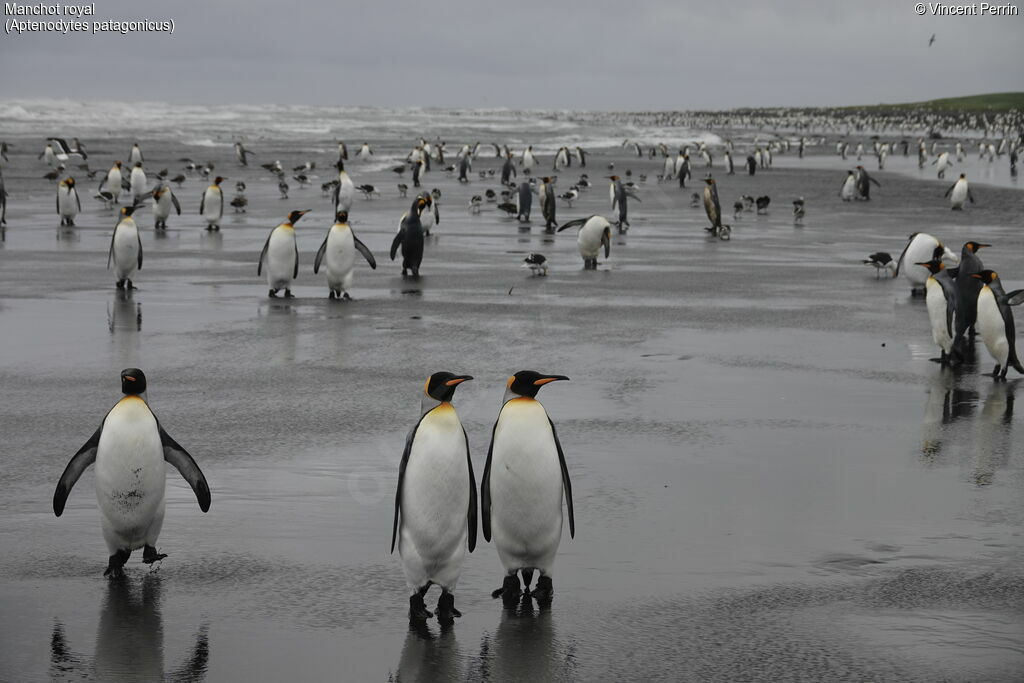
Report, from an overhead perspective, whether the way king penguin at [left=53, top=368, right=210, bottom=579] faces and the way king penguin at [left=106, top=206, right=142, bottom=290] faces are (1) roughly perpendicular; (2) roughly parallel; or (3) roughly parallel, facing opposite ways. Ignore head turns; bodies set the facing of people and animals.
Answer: roughly parallel

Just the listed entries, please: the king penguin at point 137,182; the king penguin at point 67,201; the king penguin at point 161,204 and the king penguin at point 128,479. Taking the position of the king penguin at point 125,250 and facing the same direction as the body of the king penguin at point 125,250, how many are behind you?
3

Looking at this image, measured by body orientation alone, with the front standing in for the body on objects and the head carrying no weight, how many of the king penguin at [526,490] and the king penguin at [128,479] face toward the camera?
2

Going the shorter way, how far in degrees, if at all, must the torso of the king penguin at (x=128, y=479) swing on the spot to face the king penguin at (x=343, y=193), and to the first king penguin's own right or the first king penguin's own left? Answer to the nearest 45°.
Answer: approximately 180°

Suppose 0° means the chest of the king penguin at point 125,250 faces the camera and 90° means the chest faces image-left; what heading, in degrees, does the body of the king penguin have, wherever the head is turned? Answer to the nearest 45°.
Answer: approximately 0°

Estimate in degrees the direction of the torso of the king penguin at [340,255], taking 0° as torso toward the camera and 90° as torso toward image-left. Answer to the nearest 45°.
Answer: approximately 0°

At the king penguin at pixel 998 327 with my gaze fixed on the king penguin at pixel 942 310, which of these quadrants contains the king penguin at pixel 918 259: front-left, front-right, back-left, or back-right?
front-right

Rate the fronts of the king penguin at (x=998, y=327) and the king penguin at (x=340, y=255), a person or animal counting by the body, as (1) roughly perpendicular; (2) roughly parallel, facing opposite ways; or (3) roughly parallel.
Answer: roughly perpendicular

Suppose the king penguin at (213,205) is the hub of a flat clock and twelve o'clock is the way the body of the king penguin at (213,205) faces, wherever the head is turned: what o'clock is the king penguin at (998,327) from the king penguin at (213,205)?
the king penguin at (998,327) is roughly at 11 o'clock from the king penguin at (213,205).

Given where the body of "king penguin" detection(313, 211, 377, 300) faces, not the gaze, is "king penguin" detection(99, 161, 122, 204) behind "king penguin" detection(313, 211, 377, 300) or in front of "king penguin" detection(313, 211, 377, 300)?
behind

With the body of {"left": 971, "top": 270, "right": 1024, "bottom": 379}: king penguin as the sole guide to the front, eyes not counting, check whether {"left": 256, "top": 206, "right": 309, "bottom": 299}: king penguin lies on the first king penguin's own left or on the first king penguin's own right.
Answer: on the first king penguin's own right

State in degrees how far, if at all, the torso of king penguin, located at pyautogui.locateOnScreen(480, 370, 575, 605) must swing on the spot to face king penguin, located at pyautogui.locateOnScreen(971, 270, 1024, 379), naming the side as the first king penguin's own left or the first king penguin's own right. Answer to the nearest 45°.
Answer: approximately 135° to the first king penguin's own left

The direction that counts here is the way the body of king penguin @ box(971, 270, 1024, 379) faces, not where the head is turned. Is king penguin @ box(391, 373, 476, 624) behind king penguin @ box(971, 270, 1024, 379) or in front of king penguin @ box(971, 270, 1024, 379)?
in front

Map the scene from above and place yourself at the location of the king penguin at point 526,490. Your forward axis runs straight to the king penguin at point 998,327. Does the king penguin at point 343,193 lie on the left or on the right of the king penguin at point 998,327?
left

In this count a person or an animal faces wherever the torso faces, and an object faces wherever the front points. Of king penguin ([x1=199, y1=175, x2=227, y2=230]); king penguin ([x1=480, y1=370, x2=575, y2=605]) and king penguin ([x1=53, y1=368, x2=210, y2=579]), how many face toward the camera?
3

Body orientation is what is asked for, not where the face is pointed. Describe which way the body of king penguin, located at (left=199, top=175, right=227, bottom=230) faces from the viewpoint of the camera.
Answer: toward the camera
